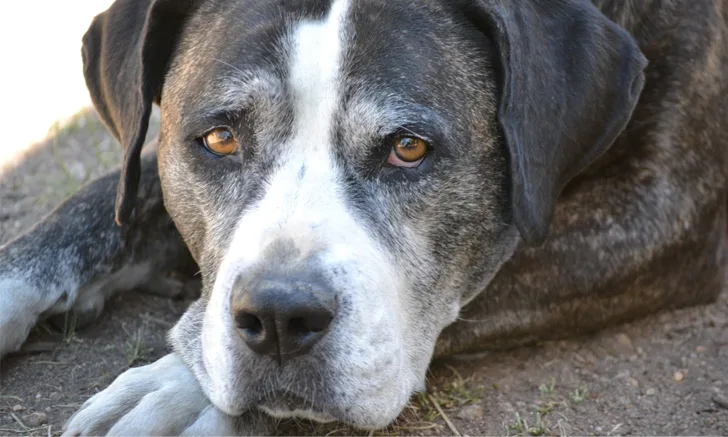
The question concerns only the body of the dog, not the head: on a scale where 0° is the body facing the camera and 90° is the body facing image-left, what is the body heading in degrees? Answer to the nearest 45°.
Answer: approximately 45°
